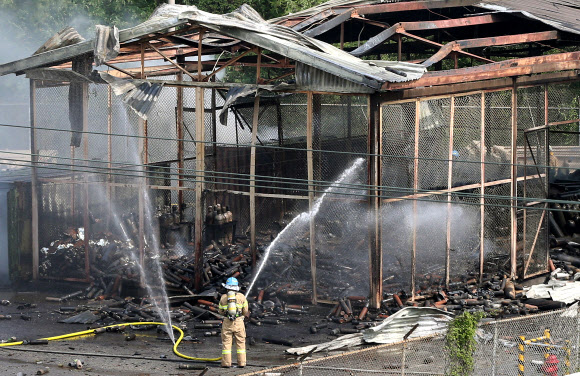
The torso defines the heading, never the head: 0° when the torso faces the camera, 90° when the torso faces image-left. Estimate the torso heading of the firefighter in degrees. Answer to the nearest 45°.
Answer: approximately 180°

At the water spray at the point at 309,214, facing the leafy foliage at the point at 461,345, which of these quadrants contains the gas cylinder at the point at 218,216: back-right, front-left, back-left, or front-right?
back-right

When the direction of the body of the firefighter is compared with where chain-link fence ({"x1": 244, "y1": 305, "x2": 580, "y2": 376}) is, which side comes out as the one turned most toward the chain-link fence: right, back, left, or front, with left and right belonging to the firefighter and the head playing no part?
right

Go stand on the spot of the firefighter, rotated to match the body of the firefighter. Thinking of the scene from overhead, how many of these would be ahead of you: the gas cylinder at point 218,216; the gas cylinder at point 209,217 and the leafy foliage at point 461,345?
2

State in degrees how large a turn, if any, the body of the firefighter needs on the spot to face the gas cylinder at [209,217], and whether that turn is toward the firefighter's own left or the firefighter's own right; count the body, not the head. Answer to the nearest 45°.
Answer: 0° — they already face it

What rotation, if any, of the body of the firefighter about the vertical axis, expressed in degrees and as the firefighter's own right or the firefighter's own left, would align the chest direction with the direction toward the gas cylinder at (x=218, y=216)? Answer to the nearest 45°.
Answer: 0° — they already face it

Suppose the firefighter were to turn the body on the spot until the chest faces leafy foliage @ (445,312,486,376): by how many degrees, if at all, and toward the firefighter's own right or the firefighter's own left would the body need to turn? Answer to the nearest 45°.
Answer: approximately 135° to the firefighter's own right

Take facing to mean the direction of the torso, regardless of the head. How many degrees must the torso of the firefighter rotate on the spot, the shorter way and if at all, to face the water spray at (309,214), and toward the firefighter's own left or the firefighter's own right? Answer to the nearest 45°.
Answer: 0° — they already face it

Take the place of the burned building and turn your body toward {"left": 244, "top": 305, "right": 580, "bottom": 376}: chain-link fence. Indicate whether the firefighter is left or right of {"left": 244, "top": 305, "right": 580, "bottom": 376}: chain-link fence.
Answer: right
